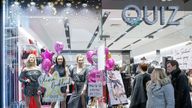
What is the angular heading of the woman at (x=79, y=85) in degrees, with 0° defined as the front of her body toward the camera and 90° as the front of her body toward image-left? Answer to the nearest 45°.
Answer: approximately 0°

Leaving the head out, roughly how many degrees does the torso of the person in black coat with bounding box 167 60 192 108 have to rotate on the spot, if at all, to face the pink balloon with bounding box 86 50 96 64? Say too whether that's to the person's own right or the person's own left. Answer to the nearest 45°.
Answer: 0° — they already face it

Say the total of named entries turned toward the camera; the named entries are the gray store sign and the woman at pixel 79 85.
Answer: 2

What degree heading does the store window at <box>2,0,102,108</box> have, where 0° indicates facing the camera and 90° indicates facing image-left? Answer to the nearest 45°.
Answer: approximately 0°

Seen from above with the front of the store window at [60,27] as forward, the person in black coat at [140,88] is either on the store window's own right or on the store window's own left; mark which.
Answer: on the store window's own left
